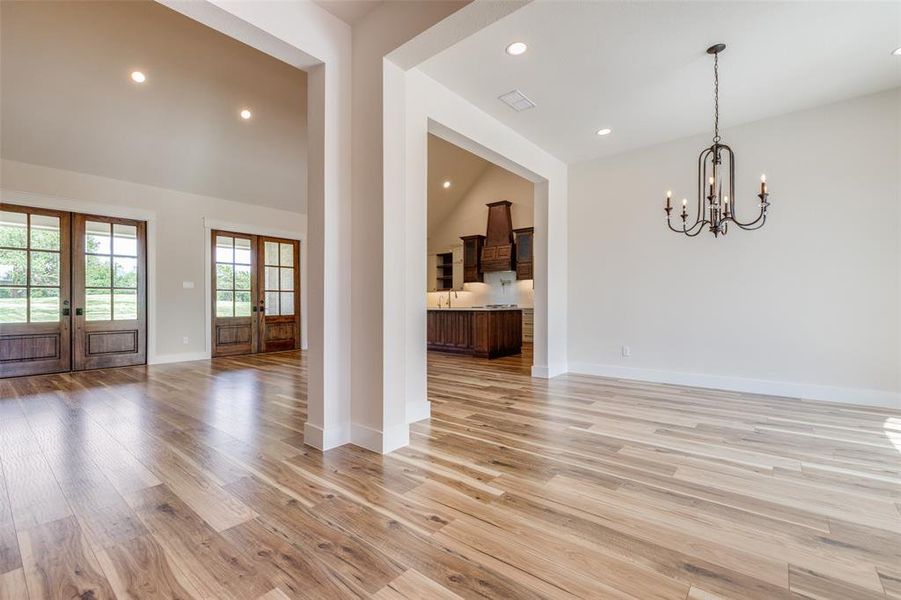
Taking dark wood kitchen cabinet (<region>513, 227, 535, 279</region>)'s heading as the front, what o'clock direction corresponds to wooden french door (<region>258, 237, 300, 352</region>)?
The wooden french door is roughly at 1 o'clock from the dark wood kitchen cabinet.

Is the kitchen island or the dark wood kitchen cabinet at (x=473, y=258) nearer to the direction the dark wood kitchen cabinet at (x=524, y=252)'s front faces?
the kitchen island

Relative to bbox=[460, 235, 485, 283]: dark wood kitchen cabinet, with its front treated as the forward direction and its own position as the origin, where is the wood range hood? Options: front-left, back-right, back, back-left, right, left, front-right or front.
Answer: left

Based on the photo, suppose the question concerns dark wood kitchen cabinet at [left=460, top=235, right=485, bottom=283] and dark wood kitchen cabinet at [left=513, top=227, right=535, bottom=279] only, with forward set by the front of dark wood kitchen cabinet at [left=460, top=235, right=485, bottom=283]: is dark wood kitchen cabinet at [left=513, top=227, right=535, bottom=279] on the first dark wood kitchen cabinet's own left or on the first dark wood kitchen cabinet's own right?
on the first dark wood kitchen cabinet's own left

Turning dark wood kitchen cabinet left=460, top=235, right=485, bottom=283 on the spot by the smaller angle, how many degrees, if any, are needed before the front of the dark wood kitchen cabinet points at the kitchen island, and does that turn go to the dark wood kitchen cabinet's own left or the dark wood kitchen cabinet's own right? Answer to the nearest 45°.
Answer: approximately 45° to the dark wood kitchen cabinet's own left

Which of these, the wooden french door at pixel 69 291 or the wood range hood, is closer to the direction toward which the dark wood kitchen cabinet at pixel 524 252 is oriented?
the wooden french door

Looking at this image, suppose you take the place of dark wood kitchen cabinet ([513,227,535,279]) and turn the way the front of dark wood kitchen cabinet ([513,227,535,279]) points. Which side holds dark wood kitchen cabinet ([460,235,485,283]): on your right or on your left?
on your right

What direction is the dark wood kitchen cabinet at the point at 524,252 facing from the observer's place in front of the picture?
facing the viewer and to the left of the viewer

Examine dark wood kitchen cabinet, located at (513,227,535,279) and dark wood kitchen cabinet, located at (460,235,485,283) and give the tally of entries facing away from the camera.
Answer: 0

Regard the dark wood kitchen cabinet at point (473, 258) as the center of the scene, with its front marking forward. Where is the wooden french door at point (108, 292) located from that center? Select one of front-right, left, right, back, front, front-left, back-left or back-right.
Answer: front

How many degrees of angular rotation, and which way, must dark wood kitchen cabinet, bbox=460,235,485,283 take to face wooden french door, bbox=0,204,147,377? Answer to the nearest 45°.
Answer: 0° — it already faces it

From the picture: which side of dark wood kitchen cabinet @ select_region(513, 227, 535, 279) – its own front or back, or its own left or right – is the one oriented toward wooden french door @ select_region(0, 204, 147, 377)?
front
